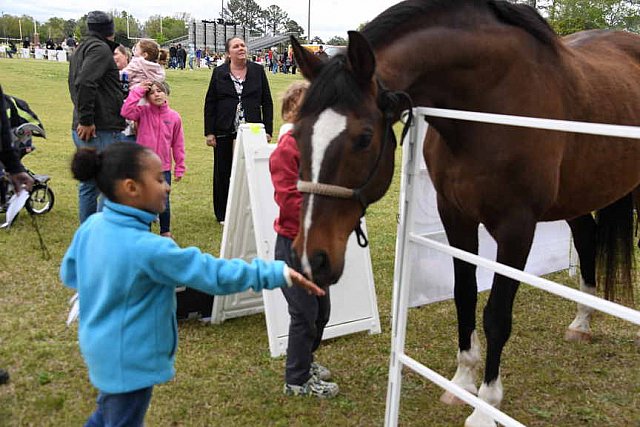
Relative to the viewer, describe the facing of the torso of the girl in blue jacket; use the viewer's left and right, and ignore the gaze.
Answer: facing away from the viewer and to the right of the viewer

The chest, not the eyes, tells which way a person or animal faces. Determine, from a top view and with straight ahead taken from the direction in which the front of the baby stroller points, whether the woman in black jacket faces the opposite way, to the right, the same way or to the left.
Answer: to the right

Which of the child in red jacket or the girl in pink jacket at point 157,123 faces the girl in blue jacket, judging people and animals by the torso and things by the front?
the girl in pink jacket

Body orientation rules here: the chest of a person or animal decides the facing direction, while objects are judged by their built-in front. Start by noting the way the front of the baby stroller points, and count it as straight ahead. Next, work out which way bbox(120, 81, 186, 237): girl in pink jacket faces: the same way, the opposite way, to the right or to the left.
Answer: to the right

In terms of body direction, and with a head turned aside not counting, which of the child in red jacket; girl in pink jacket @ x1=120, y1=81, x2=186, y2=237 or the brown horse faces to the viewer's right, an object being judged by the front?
the child in red jacket

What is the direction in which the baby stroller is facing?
to the viewer's right

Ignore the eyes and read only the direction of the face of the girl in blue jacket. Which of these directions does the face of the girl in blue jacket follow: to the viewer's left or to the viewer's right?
to the viewer's right

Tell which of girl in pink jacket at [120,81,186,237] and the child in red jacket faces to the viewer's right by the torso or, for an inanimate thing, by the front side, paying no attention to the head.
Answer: the child in red jacket

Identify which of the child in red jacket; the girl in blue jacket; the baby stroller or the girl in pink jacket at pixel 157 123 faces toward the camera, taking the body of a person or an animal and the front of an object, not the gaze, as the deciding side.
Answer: the girl in pink jacket

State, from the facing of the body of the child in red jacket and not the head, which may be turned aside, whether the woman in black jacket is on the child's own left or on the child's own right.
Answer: on the child's own left

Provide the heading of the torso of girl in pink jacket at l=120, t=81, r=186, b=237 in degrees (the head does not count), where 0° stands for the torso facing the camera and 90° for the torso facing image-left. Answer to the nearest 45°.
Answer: approximately 0°

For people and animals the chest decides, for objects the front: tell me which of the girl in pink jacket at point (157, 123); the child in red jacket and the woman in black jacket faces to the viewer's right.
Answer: the child in red jacket

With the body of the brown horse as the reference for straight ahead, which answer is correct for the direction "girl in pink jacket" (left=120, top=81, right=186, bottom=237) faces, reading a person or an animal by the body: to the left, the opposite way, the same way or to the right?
to the left
